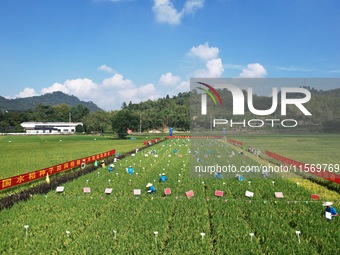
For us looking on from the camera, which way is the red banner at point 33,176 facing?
facing the viewer and to the right of the viewer

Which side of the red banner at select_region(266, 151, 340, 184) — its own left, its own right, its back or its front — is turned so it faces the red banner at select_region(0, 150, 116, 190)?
front

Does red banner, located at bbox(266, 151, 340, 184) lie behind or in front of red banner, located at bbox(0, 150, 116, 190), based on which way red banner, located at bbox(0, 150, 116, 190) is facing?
in front

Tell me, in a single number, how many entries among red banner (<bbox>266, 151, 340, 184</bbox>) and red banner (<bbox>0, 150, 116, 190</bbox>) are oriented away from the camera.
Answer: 0

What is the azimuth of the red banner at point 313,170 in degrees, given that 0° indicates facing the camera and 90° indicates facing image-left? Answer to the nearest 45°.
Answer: approximately 45°
